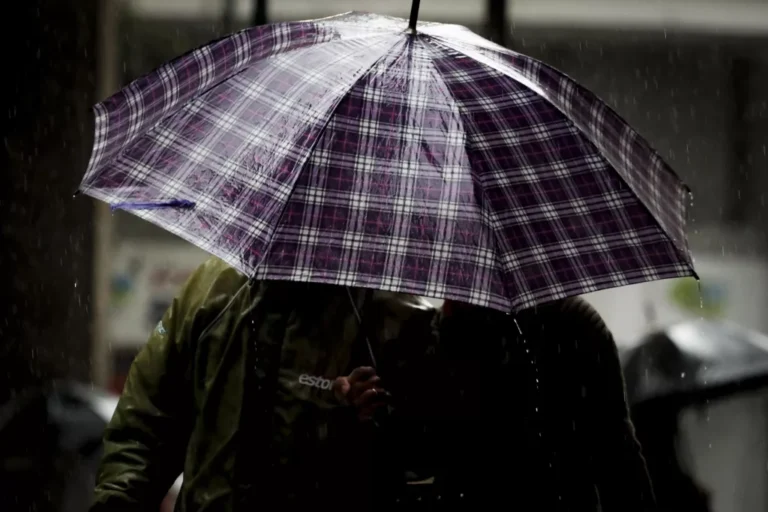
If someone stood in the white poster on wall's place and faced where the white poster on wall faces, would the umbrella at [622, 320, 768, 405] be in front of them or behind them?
in front

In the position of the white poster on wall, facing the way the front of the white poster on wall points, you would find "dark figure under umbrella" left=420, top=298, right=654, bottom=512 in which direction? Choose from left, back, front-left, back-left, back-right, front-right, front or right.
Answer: front

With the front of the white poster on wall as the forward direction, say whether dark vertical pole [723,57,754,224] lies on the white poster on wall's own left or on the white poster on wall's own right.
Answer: on the white poster on wall's own left

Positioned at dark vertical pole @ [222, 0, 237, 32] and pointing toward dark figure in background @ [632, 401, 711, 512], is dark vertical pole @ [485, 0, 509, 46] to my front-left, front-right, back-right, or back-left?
front-left

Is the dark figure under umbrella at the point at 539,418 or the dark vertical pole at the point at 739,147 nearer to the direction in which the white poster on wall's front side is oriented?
the dark figure under umbrella

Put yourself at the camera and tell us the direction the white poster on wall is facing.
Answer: facing the viewer

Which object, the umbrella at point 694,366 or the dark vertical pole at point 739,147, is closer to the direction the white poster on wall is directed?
the umbrella

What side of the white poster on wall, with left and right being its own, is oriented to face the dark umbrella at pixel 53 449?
front

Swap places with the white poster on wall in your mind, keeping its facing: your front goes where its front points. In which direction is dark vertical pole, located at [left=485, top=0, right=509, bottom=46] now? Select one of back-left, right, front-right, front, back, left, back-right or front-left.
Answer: front-left

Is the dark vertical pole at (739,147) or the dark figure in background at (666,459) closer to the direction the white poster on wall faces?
the dark figure in background

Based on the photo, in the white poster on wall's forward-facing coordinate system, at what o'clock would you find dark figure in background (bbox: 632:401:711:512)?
The dark figure in background is roughly at 11 o'clock from the white poster on wall.

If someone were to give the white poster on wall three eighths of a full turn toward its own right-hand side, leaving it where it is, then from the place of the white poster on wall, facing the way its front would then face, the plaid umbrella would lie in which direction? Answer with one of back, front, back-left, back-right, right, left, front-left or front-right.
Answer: back-left
